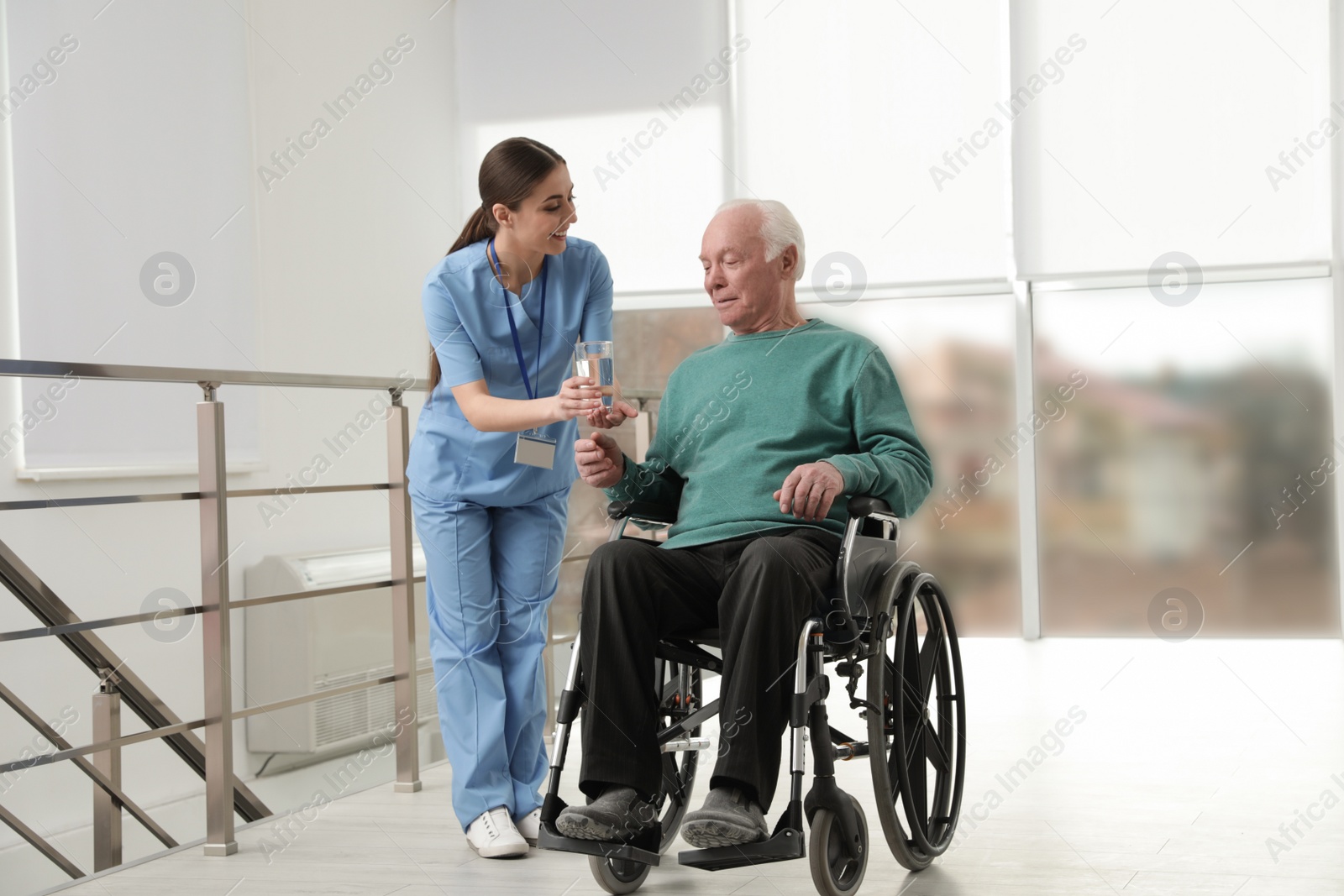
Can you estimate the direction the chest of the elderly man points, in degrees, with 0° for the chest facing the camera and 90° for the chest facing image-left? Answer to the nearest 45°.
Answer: approximately 45°

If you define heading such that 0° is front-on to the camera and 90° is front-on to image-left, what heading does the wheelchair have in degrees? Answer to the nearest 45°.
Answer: approximately 45°

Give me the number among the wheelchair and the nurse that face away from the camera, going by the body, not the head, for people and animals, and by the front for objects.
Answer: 0

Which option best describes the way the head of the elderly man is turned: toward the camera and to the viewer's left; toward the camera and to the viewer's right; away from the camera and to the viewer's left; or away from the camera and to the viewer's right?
toward the camera and to the viewer's left

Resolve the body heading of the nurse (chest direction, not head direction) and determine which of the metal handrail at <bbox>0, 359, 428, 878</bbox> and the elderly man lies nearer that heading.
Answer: the elderly man

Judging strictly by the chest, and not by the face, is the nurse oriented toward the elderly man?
yes

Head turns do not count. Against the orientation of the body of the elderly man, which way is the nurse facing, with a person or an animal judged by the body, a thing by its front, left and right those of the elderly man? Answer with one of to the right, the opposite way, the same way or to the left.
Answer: to the left

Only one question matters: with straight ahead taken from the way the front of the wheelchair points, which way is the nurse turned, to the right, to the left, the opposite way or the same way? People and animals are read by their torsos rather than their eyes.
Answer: to the left

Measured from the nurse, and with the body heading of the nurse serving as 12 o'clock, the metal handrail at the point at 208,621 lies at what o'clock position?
The metal handrail is roughly at 5 o'clock from the nurse.

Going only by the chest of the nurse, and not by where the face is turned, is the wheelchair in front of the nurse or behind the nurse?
in front

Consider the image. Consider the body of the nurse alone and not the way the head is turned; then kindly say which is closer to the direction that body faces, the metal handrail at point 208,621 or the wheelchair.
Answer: the wheelchair

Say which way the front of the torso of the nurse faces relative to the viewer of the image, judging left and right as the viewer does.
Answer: facing the viewer and to the right of the viewer

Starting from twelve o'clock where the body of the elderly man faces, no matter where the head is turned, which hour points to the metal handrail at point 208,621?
The metal handrail is roughly at 2 o'clock from the elderly man.
